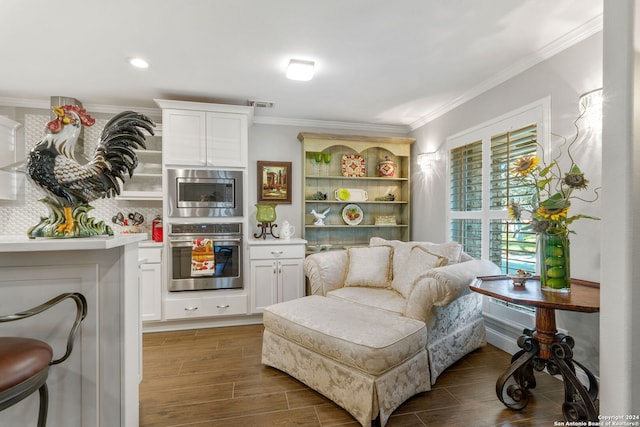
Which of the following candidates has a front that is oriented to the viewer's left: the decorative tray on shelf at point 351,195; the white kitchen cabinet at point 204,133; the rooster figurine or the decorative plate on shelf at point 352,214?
the rooster figurine

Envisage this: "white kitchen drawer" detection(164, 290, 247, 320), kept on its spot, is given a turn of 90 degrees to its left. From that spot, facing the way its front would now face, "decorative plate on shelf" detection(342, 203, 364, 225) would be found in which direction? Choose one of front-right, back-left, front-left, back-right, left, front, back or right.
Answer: front

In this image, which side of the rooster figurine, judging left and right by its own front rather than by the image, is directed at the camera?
left

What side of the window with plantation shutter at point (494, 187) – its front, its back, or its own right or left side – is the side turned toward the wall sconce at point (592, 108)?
left

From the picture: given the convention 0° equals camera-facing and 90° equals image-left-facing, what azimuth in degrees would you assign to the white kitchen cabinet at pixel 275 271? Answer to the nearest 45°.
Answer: approximately 0°

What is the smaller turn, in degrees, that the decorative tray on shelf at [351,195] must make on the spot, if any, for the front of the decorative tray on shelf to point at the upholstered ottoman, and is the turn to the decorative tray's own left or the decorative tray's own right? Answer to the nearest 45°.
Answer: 0° — it already faces it

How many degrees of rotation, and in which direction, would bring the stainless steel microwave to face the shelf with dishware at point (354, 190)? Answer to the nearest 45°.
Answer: approximately 90° to its left
